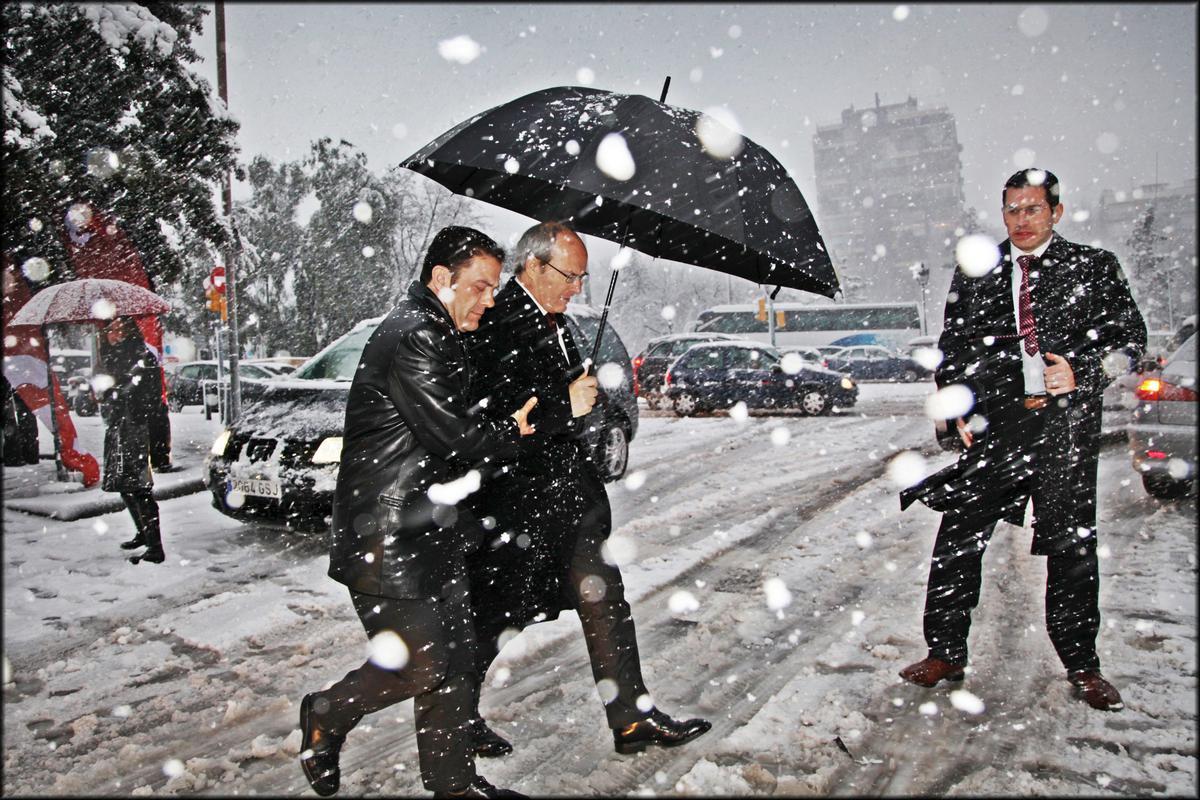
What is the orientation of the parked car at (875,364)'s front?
to the viewer's right

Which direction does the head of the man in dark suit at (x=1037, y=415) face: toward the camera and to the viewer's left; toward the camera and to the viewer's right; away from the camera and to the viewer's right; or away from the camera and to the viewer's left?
toward the camera and to the viewer's left

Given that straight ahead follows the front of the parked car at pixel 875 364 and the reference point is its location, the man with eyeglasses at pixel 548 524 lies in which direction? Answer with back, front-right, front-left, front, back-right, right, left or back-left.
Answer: right

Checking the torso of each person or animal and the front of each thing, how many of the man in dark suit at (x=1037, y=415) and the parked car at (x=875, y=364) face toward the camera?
1

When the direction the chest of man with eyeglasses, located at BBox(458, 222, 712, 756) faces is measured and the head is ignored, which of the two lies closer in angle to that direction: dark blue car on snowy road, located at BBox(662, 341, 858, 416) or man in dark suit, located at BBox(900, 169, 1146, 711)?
the man in dark suit

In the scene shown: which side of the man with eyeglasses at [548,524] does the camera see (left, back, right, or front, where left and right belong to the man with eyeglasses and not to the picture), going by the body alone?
right

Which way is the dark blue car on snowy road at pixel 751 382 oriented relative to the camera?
to the viewer's right

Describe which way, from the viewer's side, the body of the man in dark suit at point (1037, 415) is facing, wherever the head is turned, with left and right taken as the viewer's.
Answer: facing the viewer

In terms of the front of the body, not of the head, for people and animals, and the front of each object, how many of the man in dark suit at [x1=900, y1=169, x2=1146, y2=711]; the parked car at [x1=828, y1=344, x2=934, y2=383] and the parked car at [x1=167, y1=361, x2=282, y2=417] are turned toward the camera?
1
